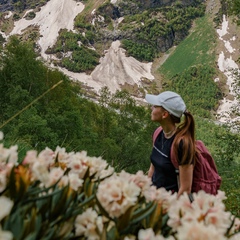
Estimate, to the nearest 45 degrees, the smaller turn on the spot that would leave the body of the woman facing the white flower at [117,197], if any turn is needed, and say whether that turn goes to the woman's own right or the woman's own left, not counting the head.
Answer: approximately 45° to the woman's own left

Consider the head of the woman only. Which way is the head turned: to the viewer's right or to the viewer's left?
to the viewer's left

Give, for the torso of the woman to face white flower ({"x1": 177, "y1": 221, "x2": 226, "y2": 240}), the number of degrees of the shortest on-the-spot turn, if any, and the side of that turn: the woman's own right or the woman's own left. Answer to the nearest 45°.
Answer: approximately 45° to the woman's own left

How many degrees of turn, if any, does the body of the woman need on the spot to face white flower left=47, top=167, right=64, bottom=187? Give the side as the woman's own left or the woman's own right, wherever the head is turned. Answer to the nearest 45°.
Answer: approximately 45° to the woman's own left

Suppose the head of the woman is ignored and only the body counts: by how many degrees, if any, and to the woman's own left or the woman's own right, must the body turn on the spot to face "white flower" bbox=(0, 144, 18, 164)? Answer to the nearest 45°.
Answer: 0° — they already face it

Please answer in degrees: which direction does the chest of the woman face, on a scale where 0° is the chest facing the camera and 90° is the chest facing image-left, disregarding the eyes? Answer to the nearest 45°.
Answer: approximately 45°
